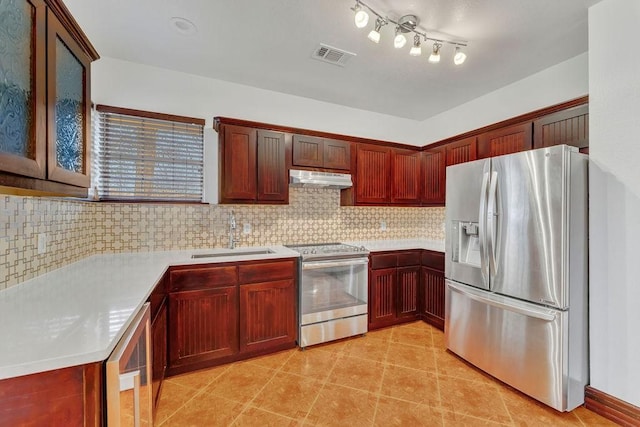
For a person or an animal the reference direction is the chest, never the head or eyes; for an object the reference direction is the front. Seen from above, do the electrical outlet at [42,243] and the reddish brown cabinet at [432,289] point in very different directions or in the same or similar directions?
very different directions

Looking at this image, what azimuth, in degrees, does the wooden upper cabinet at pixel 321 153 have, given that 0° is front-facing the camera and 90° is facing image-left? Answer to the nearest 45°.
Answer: approximately 315°

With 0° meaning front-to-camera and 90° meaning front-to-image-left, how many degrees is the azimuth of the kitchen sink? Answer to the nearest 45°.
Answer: approximately 0°

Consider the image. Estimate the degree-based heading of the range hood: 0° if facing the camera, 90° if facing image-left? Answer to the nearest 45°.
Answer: approximately 315°

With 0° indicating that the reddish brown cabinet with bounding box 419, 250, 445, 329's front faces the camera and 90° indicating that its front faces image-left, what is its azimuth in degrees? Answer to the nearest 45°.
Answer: approximately 45°

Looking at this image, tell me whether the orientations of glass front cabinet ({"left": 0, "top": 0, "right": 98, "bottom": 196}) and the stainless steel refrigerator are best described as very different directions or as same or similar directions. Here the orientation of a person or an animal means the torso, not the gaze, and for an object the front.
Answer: very different directions

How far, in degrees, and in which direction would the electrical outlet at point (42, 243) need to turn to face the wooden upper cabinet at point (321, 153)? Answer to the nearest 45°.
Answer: approximately 45° to its left

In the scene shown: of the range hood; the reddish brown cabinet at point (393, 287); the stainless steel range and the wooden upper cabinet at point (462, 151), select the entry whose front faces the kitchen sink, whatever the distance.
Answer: the wooden upper cabinet

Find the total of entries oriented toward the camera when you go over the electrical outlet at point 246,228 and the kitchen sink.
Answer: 2
